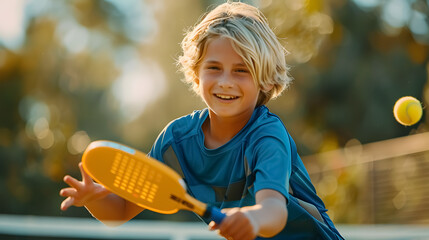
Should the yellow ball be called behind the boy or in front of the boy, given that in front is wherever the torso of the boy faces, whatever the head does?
behind

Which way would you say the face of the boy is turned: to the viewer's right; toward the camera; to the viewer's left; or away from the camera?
toward the camera

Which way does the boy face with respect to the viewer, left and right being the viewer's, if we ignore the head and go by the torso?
facing the viewer and to the left of the viewer
